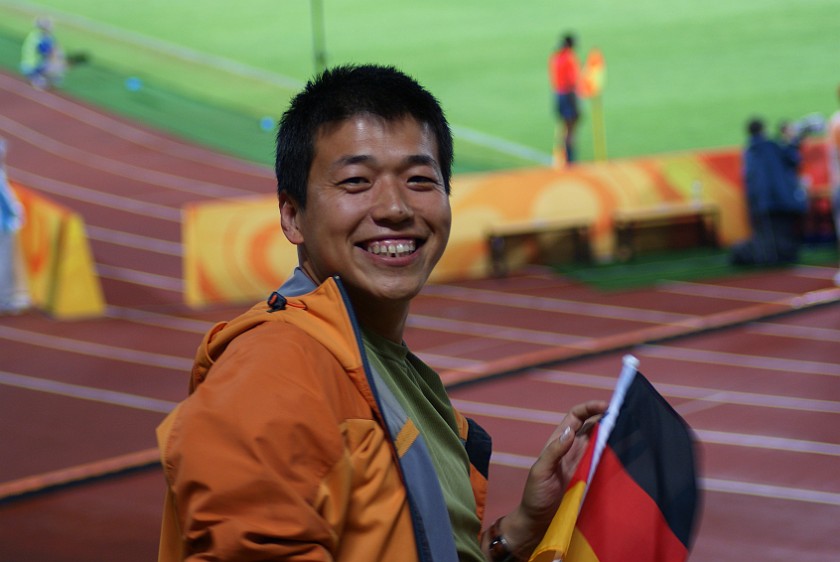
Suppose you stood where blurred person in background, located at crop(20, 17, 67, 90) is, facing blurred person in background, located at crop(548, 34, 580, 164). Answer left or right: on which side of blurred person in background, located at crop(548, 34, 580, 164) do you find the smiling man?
right

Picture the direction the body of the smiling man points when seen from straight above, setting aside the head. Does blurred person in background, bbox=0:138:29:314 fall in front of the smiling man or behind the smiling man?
behind

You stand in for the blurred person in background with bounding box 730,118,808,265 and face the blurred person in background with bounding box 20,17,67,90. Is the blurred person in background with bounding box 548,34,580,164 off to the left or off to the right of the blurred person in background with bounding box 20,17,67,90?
right

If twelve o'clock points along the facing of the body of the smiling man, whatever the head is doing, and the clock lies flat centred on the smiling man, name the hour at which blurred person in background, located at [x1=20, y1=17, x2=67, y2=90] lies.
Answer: The blurred person in background is roughly at 7 o'clock from the smiling man.

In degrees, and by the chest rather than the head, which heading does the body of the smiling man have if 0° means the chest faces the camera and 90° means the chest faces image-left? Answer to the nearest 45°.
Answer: approximately 315°

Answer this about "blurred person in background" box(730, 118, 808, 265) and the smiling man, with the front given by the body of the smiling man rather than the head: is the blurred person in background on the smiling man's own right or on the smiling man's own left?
on the smiling man's own left

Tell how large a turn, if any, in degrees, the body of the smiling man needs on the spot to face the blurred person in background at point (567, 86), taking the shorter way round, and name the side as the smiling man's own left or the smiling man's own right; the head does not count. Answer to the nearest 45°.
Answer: approximately 135° to the smiling man's own left
